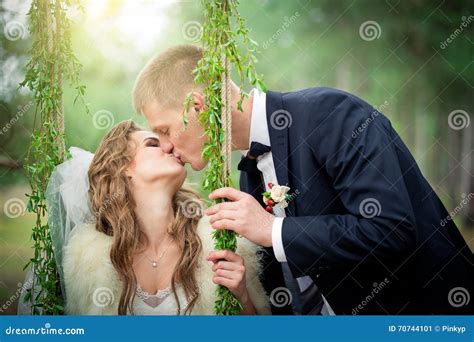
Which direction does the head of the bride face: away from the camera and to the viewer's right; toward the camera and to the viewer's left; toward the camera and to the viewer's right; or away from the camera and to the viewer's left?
toward the camera and to the viewer's right

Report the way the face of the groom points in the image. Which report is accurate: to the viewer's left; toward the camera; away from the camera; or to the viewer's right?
to the viewer's left

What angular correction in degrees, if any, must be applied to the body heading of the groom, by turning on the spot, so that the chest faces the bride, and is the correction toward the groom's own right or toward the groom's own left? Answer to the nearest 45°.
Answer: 0° — they already face them

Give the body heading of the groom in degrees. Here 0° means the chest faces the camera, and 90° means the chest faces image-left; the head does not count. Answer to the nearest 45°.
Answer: approximately 90°

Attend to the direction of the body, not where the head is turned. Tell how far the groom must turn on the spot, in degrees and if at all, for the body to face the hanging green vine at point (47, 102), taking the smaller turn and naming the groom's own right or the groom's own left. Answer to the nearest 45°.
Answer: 0° — they already face it
